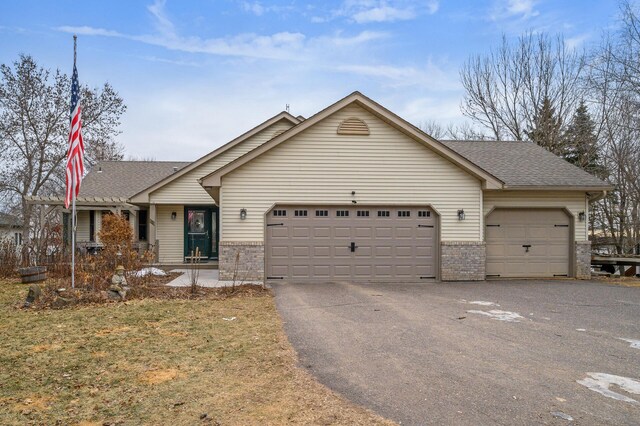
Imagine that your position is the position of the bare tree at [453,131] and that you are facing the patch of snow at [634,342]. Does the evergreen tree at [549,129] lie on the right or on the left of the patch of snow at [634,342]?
left

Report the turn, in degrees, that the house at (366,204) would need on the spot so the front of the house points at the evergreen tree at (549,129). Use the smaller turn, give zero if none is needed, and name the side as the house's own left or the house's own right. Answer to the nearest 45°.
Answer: approximately 135° to the house's own left

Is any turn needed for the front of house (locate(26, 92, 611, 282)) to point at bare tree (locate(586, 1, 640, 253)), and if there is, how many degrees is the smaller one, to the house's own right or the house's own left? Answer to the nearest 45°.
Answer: approximately 135° to the house's own left

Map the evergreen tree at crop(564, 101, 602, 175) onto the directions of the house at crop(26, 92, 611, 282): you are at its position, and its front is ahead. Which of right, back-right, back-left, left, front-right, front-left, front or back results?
back-left

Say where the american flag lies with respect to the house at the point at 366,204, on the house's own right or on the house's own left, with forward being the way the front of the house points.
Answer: on the house's own right

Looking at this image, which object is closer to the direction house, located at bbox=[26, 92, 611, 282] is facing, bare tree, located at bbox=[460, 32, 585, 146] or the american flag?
the american flag

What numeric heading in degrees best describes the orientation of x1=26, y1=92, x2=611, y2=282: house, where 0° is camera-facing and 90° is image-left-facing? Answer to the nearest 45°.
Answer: approximately 0°

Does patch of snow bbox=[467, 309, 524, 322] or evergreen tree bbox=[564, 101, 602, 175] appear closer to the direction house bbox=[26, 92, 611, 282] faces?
the patch of snow
